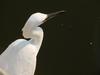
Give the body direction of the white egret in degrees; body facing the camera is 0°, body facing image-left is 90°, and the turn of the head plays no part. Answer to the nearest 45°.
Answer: approximately 270°
